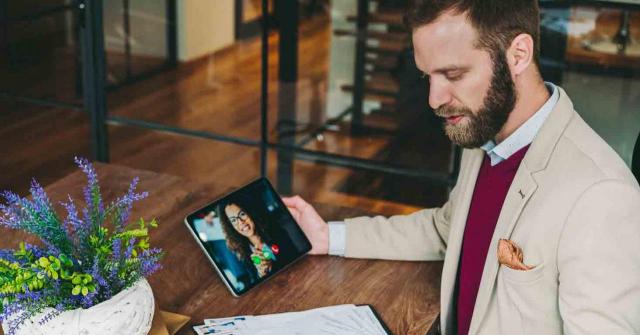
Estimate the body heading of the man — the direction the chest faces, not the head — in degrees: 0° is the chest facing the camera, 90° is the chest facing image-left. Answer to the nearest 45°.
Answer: approximately 45°

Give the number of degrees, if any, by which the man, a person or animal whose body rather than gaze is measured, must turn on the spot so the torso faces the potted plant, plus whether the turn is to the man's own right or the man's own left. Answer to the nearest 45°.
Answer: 0° — they already face it

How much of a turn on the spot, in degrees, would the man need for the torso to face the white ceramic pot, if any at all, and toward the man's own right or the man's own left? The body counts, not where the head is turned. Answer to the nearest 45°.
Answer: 0° — they already face it
